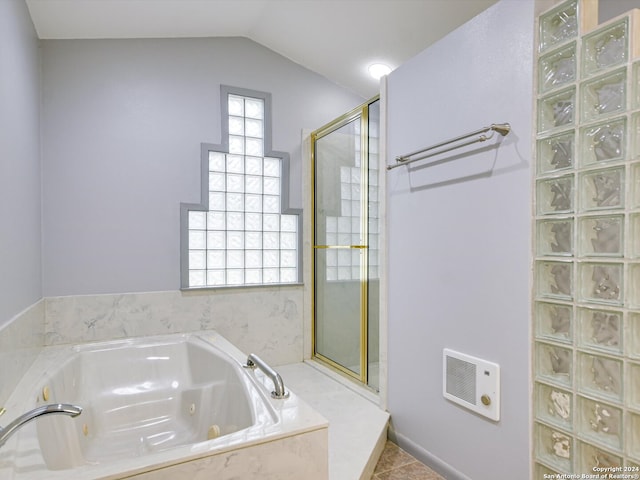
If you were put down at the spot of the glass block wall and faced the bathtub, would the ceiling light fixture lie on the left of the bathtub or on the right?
right

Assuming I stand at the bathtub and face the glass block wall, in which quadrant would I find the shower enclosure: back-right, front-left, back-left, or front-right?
front-left

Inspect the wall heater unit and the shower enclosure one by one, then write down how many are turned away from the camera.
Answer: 0

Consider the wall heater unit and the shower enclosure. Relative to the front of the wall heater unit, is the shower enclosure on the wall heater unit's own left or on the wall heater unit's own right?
on the wall heater unit's own right

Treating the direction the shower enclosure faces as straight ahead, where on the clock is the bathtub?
The bathtub is roughly at 12 o'clock from the shower enclosure.

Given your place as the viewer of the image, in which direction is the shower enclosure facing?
facing the viewer and to the left of the viewer

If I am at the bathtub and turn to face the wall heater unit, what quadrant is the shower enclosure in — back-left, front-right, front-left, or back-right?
front-left

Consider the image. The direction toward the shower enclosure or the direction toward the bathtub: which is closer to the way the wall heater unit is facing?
the bathtub

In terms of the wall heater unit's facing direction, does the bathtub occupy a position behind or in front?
in front

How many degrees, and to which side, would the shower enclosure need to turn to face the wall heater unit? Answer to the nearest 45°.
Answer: approximately 90° to its left
